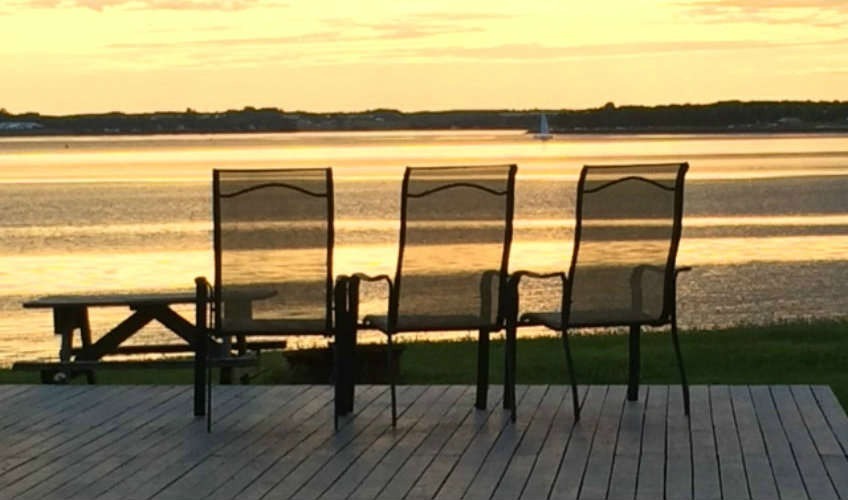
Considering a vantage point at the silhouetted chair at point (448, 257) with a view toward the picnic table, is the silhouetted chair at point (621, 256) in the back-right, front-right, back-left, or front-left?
back-right

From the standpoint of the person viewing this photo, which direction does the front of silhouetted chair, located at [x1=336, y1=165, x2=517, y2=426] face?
facing away from the viewer and to the left of the viewer

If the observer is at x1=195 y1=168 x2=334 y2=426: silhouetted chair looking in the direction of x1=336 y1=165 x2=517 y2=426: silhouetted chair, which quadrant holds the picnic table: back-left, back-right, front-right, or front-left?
back-left

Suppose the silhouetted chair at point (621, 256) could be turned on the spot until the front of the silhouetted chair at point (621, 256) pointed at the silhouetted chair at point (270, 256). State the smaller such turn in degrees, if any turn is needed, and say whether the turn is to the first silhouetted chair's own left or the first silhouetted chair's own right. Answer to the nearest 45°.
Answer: approximately 45° to the first silhouetted chair's own left

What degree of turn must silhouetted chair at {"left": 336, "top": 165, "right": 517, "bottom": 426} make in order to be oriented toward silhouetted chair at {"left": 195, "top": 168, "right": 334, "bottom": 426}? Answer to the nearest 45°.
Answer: approximately 45° to its left

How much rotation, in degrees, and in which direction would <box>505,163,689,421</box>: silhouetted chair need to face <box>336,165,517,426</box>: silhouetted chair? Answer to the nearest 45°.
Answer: approximately 45° to its left

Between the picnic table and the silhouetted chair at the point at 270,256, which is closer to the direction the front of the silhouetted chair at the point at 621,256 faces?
the picnic table

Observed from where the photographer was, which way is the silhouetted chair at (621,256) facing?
facing away from the viewer and to the left of the viewer
